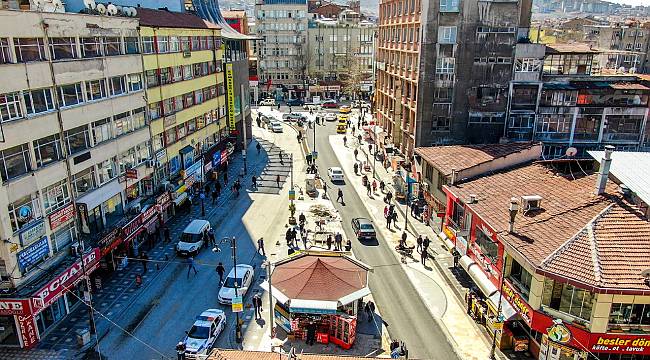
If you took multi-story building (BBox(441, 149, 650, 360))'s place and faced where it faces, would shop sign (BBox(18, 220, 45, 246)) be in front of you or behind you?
in front

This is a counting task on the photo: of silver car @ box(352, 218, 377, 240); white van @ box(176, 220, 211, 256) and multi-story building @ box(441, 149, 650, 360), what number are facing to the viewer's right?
0

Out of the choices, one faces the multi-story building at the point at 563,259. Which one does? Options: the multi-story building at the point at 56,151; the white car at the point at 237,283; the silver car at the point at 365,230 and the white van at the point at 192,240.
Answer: the multi-story building at the point at 56,151

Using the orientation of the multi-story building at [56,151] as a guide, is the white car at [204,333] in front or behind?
in front

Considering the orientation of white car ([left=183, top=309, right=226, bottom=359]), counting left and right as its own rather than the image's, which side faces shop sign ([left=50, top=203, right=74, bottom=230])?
right

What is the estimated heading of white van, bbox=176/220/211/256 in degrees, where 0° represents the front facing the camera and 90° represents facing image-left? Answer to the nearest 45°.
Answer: approximately 45°

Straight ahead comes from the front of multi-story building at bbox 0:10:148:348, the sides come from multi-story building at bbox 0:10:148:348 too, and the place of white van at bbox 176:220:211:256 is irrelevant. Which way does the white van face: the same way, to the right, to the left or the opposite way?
to the right

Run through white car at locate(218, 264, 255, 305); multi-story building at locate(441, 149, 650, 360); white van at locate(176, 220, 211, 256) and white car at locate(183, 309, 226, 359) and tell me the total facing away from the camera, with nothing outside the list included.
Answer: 0

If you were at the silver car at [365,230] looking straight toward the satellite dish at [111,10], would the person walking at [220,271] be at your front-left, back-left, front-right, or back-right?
front-left

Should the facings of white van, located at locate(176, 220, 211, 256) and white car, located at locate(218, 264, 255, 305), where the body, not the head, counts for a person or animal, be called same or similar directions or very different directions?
same or similar directions

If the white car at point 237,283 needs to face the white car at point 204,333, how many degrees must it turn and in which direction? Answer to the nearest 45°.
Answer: approximately 45° to its left

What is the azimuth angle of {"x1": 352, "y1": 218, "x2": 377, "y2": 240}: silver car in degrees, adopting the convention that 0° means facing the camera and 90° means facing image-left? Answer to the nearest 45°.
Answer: approximately 135°

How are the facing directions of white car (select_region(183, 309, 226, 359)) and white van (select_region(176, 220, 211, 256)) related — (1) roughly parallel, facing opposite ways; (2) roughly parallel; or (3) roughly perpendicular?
roughly parallel

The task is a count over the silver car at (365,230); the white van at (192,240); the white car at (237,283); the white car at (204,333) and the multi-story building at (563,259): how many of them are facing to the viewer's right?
0

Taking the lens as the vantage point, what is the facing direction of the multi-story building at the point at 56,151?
facing the viewer and to the right of the viewer

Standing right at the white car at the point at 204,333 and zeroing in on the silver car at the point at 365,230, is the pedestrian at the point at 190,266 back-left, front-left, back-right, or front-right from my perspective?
front-left

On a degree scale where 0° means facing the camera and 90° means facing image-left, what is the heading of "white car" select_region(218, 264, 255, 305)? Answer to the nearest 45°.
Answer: approximately 45°

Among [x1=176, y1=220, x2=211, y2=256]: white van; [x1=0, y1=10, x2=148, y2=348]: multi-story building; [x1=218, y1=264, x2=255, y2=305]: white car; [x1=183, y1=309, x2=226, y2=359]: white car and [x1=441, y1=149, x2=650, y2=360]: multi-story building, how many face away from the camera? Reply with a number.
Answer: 0
